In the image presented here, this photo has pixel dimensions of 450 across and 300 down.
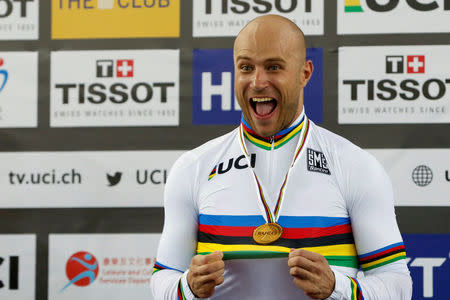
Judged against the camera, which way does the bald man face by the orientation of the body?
toward the camera
